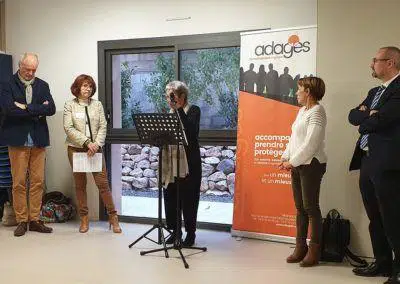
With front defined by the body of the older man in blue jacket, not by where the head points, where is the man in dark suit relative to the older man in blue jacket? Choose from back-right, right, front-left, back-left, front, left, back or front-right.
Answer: front-left

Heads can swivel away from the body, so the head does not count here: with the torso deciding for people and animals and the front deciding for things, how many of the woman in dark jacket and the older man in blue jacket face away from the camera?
0

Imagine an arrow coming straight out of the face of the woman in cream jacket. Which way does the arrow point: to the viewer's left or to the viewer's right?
to the viewer's right

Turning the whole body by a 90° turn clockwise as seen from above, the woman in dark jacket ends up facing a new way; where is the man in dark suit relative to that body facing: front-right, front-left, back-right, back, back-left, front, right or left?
back

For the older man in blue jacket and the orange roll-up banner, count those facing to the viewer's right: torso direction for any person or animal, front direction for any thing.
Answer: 0

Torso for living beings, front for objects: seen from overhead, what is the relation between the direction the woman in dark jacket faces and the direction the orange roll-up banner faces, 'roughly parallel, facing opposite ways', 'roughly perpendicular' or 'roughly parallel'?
roughly parallel

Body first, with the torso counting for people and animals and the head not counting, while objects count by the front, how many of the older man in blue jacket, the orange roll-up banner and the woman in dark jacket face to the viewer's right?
0

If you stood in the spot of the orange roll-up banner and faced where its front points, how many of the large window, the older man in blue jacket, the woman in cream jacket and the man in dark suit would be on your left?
1

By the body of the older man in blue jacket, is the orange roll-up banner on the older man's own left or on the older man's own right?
on the older man's own left

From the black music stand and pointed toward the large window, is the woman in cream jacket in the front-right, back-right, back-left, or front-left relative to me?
front-left

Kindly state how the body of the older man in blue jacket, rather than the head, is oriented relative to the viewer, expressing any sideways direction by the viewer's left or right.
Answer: facing the viewer

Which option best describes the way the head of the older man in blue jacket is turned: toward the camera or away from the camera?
toward the camera

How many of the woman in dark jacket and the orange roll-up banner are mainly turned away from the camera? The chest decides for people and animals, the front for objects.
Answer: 0

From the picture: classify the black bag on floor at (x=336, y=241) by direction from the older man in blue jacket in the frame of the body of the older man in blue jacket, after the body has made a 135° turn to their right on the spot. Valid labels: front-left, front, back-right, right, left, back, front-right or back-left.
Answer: back

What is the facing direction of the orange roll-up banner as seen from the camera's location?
facing the viewer and to the left of the viewer
